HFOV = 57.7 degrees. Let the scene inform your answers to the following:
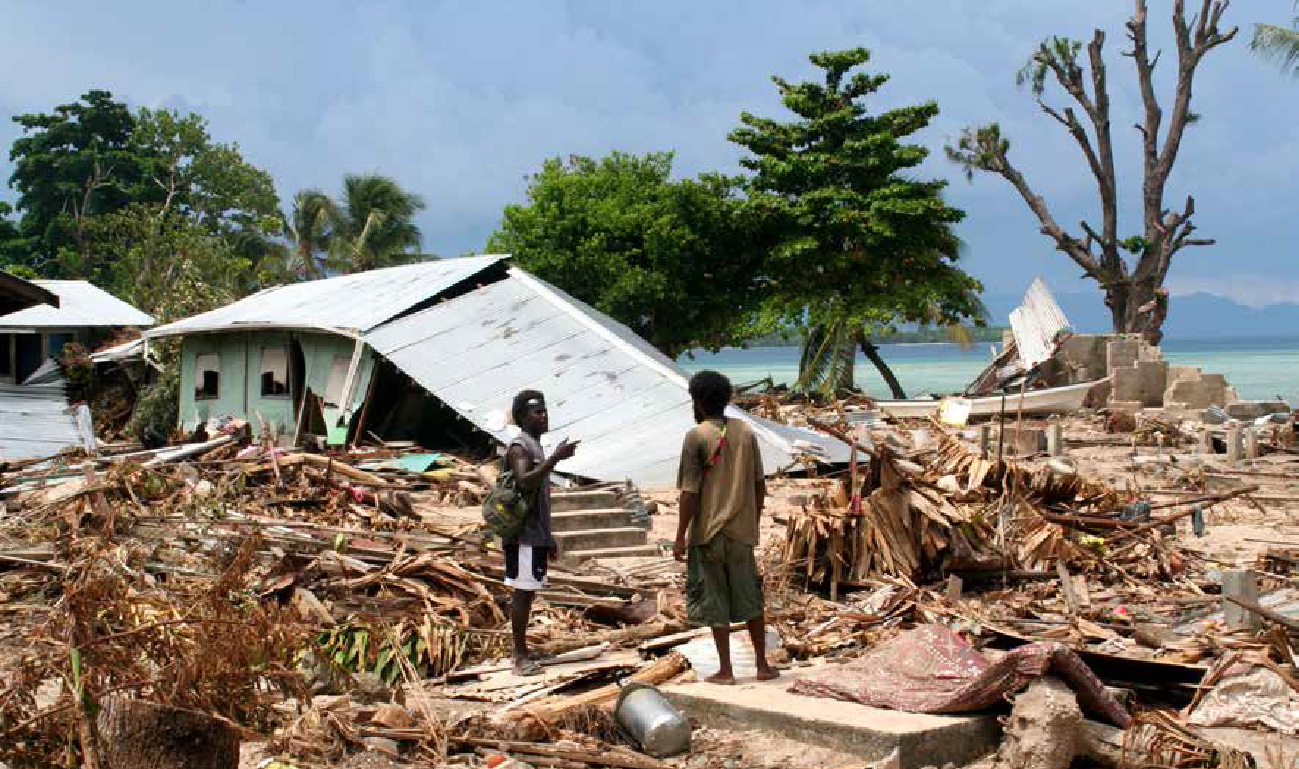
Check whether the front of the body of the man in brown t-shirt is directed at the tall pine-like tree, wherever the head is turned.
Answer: yes

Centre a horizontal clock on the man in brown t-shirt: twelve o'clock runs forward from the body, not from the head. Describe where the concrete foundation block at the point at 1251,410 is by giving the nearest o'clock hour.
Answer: The concrete foundation block is roughly at 1 o'clock from the man in brown t-shirt.

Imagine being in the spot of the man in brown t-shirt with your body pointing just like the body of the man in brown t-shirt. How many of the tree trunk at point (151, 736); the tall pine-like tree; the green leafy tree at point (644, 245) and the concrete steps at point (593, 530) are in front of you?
3

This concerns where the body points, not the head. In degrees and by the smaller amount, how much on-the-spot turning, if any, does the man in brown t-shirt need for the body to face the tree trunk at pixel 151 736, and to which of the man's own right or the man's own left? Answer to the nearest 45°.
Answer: approximately 135° to the man's own left

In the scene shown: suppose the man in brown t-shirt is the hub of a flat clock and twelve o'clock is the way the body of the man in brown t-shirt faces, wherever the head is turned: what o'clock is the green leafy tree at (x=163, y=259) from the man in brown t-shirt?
The green leafy tree is roughly at 11 o'clock from the man in brown t-shirt.

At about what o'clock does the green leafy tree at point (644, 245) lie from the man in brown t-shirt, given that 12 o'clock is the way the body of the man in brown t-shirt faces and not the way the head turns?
The green leafy tree is roughly at 12 o'clock from the man in brown t-shirt.

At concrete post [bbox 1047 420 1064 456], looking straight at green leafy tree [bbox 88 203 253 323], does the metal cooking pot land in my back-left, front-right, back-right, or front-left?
back-left

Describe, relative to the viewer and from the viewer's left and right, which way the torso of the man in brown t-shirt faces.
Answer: facing away from the viewer

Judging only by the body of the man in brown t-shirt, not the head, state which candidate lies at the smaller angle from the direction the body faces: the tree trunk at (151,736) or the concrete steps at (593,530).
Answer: the concrete steps

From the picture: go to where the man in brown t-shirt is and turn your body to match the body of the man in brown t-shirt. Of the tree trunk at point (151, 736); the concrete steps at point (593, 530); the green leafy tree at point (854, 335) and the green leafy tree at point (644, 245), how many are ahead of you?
3
